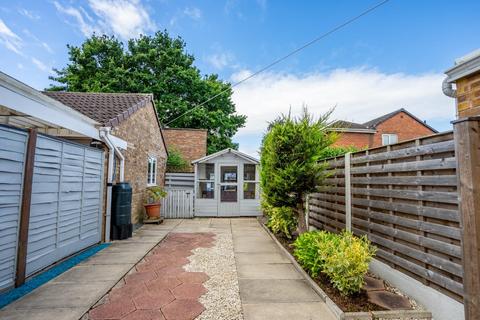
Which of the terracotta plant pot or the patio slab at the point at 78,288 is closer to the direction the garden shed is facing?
the patio slab

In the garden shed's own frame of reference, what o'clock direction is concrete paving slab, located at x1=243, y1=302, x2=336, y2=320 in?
The concrete paving slab is roughly at 12 o'clock from the garden shed.

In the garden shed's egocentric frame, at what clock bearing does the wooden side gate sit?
The wooden side gate is roughly at 3 o'clock from the garden shed.

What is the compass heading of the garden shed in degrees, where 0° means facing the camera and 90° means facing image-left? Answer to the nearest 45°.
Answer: approximately 0°

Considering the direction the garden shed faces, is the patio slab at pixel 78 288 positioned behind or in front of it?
in front

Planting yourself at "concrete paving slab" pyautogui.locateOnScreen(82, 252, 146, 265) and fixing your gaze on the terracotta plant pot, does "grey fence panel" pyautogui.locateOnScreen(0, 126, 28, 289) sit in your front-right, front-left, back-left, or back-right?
back-left

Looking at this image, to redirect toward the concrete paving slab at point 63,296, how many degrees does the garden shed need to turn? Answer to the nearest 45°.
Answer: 0° — it already faces it

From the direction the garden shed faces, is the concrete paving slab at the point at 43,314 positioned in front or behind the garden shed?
in front
